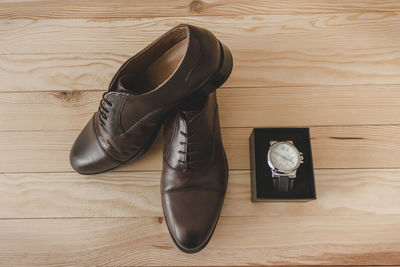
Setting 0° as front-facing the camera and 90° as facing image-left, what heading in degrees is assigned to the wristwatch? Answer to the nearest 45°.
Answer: approximately 0°

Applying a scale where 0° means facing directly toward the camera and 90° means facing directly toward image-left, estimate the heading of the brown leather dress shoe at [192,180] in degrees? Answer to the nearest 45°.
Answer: approximately 0°

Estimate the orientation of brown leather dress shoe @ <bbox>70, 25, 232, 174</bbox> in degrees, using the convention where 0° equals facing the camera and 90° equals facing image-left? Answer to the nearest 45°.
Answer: approximately 45°
